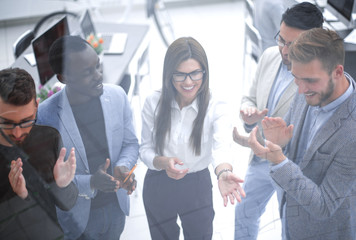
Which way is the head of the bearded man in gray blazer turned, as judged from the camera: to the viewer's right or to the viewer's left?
to the viewer's left

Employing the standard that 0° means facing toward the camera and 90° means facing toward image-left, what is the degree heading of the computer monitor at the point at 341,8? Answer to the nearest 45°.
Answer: approximately 45°

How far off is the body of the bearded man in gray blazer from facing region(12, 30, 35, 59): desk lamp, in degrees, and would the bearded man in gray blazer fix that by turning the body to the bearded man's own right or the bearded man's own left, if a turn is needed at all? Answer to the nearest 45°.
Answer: approximately 45° to the bearded man's own right

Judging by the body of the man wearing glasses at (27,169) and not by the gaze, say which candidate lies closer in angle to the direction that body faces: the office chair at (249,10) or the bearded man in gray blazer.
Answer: the bearded man in gray blazer

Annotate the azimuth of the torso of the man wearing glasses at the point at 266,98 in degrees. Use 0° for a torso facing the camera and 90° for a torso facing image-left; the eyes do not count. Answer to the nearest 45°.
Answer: approximately 45°
